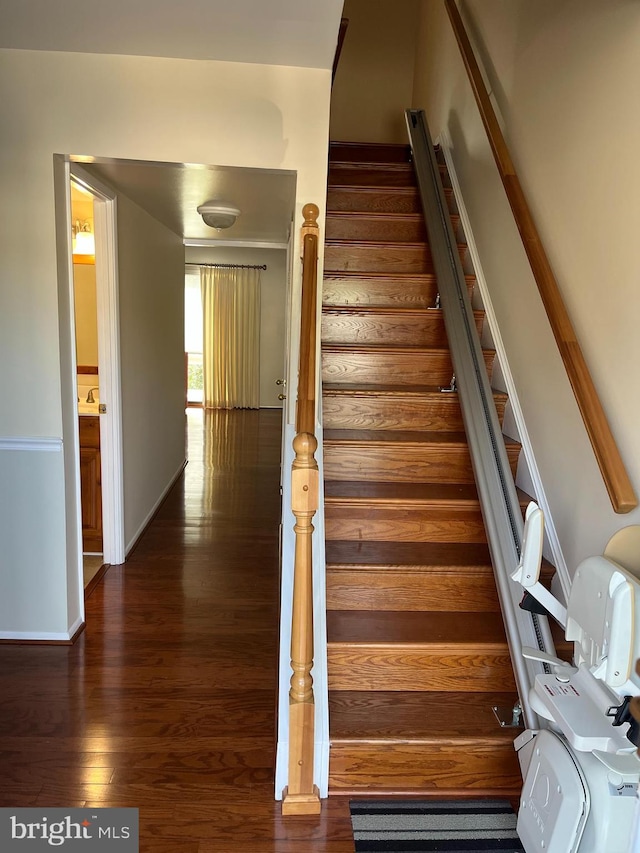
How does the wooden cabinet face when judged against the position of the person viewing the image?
facing the viewer

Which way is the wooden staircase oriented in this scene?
toward the camera

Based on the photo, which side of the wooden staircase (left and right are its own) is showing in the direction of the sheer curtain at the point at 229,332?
back

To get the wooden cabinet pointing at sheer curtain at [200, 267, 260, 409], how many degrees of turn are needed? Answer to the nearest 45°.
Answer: approximately 180°
